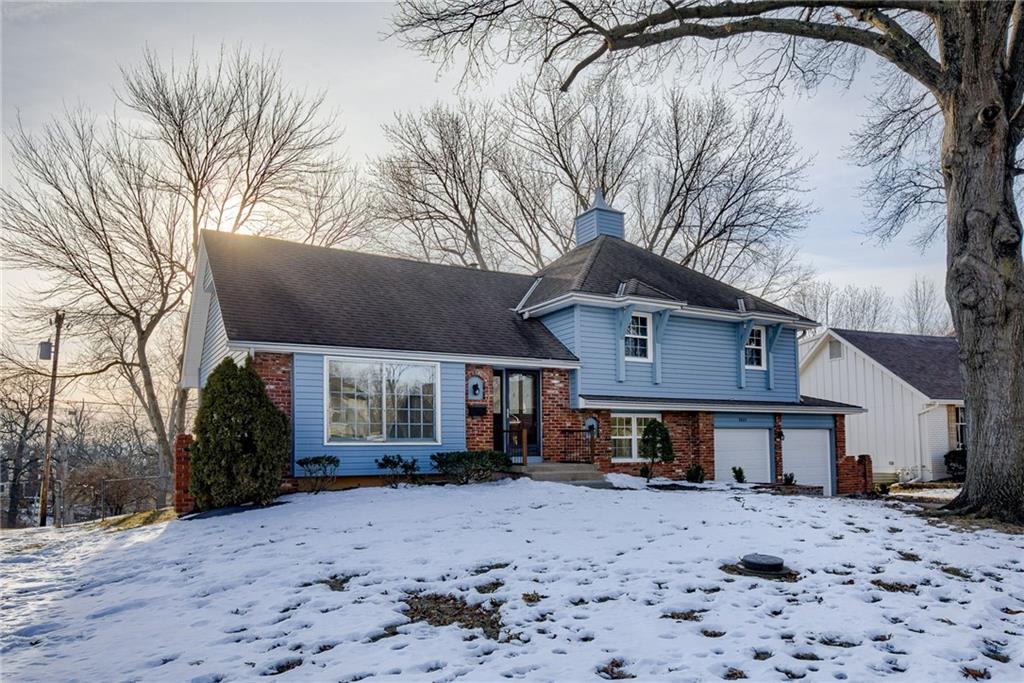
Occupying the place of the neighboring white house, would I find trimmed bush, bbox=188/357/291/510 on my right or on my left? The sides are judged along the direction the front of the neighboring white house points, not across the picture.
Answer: on my right

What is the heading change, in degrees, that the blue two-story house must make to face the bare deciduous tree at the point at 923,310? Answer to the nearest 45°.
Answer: approximately 90° to its left

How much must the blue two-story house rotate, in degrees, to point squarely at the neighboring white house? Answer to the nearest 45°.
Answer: approximately 90° to its left

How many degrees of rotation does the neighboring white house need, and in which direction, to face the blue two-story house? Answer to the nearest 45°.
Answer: approximately 90° to its right

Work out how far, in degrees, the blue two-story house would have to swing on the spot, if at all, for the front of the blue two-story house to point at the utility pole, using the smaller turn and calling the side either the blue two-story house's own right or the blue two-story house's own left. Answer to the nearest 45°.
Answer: approximately 135° to the blue two-story house's own right

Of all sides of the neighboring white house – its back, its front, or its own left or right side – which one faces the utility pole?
right

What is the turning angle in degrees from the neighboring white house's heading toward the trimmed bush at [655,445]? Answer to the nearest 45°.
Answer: approximately 45° to its right

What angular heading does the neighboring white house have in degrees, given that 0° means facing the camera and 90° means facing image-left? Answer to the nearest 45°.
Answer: approximately 315°

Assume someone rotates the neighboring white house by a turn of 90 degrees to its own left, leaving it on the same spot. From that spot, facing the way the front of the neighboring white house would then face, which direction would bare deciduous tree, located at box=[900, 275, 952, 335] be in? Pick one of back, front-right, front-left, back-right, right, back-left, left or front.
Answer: front-left

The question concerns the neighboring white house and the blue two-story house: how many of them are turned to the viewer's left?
0
